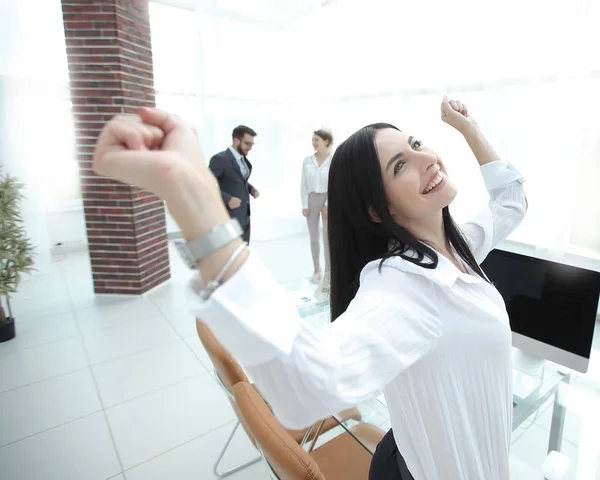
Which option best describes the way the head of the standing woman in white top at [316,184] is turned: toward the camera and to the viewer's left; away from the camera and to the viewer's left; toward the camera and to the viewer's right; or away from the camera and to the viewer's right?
toward the camera and to the viewer's left

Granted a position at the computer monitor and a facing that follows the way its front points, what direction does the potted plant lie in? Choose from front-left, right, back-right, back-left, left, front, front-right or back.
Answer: front-right

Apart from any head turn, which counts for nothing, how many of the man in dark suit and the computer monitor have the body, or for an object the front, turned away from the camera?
0

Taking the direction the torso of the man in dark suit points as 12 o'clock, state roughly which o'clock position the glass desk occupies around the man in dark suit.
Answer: The glass desk is roughly at 1 o'clock from the man in dark suit.

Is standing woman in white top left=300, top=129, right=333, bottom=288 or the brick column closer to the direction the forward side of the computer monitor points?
the brick column

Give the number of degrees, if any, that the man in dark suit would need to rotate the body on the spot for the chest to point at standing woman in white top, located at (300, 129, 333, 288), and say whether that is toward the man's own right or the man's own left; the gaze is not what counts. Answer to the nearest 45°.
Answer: approximately 45° to the man's own left

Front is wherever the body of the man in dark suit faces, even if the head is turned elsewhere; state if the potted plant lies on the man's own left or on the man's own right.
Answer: on the man's own right

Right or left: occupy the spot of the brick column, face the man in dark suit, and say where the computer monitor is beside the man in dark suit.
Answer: right

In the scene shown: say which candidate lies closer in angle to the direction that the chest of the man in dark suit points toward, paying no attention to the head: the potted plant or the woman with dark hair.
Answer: the woman with dark hair

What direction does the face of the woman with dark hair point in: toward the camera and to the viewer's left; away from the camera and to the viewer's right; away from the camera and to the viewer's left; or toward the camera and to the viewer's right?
toward the camera and to the viewer's right

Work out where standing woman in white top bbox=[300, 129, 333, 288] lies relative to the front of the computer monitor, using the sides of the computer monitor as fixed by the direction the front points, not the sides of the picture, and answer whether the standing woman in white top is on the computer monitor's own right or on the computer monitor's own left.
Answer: on the computer monitor's own right

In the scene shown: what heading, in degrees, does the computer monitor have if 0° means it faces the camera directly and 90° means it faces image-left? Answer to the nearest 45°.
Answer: approximately 45°

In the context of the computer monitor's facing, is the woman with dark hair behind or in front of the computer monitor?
in front
